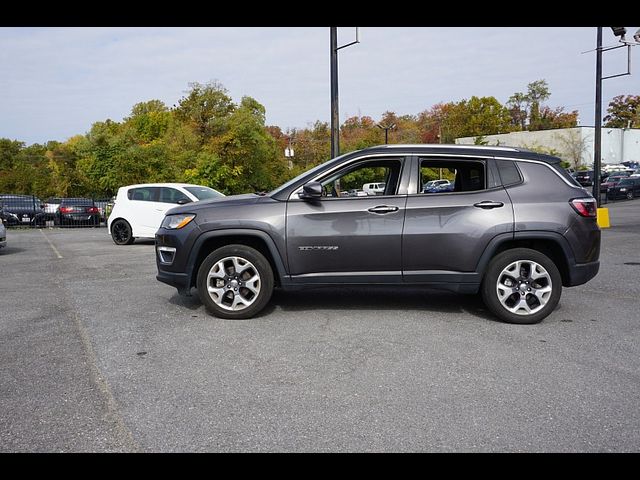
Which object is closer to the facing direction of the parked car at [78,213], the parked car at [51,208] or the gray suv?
the parked car

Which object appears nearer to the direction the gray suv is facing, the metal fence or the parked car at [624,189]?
the metal fence

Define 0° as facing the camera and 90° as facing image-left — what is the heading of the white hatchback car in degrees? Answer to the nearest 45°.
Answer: approximately 315°

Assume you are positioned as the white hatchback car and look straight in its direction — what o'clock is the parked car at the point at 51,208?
The parked car is roughly at 7 o'clock from the white hatchback car.

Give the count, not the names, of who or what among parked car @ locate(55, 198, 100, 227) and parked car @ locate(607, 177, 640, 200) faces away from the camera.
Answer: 1

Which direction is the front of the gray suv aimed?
to the viewer's left

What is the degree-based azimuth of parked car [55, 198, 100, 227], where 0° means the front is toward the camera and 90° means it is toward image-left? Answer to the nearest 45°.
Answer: approximately 180°

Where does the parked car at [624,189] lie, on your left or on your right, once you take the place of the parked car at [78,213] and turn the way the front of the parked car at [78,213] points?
on your right

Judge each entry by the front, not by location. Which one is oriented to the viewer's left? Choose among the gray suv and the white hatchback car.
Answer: the gray suv

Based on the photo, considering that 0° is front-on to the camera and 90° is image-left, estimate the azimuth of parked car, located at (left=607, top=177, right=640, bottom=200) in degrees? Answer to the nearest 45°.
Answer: approximately 45°

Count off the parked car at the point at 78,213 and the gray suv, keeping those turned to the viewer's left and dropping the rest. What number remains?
1
